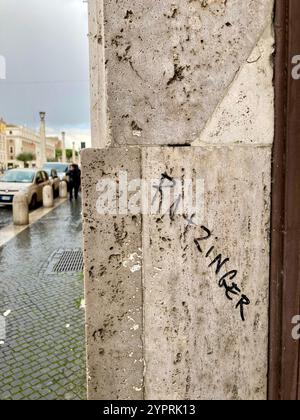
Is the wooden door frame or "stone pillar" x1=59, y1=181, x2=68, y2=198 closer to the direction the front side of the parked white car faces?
the wooden door frame

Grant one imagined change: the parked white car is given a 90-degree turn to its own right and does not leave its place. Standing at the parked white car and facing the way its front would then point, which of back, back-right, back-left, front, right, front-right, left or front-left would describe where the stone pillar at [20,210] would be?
back-left

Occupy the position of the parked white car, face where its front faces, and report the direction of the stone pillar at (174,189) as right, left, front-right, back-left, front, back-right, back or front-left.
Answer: front-left

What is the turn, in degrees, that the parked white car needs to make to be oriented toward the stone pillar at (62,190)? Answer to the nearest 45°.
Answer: approximately 180°

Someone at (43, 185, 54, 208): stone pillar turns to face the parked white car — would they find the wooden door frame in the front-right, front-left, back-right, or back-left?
back-left

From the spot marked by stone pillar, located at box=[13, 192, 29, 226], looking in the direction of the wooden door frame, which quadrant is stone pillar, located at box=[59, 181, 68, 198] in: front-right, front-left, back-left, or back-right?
back-left
